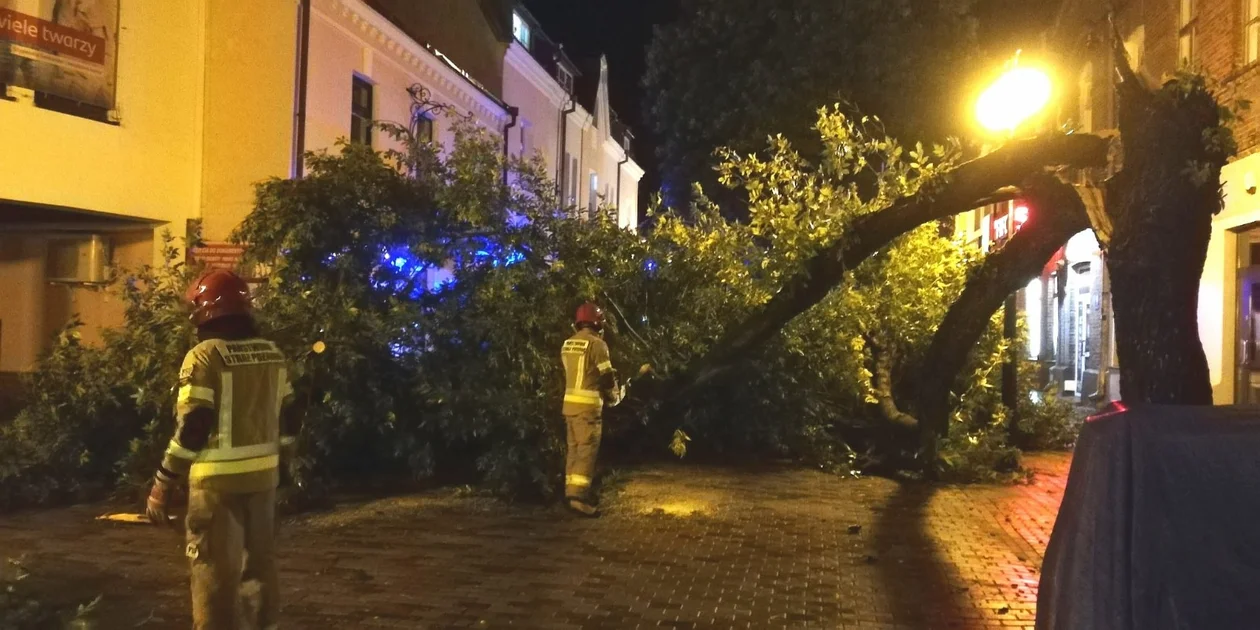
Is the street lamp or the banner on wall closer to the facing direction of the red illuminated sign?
the banner on wall

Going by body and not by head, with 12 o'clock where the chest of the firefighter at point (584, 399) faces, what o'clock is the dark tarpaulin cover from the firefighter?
The dark tarpaulin cover is roughly at 4 o'clock from the firefighter.

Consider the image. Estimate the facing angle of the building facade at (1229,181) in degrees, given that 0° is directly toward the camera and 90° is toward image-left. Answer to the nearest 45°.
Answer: approximately 45°

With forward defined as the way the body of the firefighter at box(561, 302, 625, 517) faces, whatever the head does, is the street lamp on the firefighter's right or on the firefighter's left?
on the firefighter's right

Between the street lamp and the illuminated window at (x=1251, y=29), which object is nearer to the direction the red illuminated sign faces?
the street lamp

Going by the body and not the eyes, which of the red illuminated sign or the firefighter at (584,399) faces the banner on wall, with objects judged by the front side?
the red illuminated sign

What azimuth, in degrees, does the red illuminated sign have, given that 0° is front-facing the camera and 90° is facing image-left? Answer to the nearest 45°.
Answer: approximately 45°

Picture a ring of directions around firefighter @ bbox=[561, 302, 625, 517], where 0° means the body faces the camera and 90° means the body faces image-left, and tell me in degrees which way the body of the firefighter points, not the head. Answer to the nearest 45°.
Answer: approximately 225°

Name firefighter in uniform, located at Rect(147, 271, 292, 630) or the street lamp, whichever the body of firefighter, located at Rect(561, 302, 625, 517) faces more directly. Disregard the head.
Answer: the street lamp
